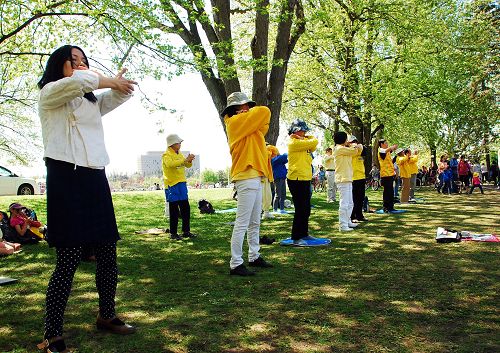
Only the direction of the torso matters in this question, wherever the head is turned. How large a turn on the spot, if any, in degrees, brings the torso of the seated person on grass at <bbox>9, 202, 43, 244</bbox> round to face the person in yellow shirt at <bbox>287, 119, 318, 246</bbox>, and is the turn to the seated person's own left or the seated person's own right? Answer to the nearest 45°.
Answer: approximately 45° to the seated person's own right

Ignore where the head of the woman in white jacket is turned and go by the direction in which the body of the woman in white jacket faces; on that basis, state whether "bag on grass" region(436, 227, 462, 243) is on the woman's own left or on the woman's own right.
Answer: on the woman's own left

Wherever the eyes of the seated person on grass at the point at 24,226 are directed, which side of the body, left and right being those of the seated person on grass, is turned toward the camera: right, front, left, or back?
right

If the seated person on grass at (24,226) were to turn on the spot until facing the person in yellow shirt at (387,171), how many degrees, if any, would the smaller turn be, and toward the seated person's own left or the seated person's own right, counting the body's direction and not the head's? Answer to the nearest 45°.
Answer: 0° — they already face them

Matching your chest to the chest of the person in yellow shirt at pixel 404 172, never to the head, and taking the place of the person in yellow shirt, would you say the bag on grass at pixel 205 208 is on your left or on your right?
on your right

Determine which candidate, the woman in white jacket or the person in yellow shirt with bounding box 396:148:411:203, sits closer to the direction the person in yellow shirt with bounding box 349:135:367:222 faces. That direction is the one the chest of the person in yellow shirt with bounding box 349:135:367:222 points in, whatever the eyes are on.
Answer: the woman in white jacket
